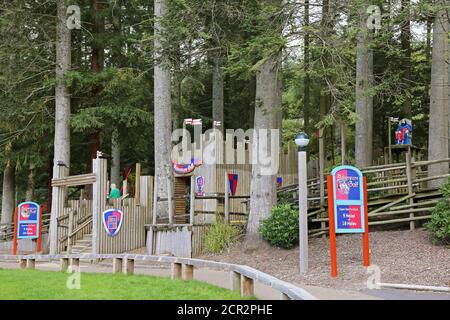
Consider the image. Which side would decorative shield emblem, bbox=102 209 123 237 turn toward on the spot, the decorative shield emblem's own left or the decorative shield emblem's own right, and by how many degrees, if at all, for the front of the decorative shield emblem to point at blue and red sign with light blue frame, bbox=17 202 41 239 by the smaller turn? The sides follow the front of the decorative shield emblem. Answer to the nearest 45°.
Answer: approximately 135° to the decorative shield emblem's own right

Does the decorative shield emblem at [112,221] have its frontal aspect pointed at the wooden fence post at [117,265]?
yes

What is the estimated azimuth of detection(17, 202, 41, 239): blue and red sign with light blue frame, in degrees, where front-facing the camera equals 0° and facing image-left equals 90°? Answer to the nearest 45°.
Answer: approximately 0°

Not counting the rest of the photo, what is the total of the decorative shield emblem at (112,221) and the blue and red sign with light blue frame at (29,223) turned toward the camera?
2

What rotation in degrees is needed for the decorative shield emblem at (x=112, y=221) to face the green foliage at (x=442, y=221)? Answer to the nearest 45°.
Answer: approximately 45° to its left

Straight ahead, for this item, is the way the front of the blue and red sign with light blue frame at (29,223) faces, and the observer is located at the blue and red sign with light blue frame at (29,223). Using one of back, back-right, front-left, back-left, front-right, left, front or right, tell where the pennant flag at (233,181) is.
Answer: left

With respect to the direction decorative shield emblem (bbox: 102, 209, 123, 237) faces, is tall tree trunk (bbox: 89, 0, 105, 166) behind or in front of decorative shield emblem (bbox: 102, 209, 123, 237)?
behind

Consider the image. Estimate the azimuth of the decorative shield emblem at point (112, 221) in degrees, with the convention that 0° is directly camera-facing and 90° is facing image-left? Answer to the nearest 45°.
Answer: approximately 0°
